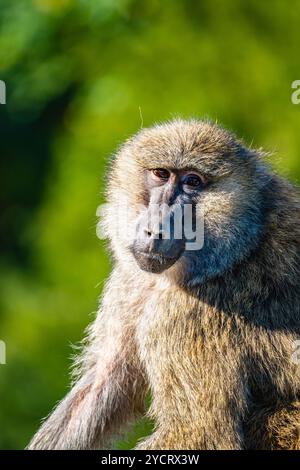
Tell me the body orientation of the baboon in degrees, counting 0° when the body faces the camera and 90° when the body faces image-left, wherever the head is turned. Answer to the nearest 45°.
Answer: approximately 45°
